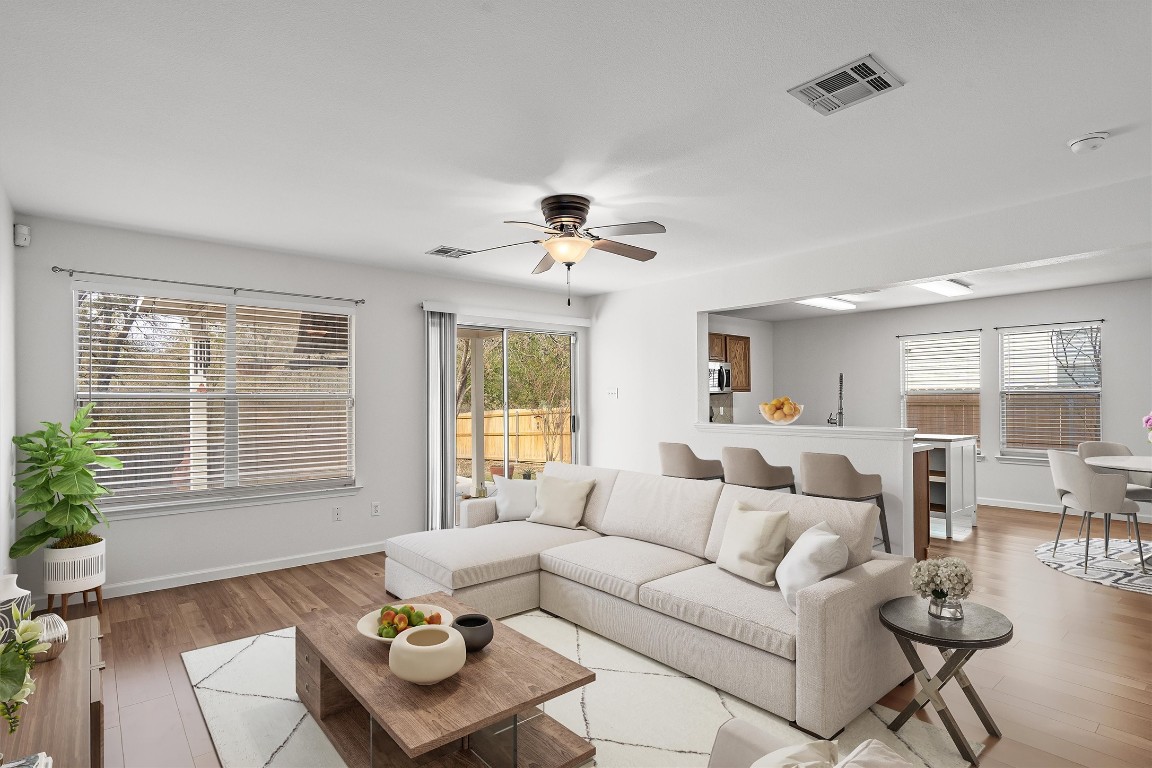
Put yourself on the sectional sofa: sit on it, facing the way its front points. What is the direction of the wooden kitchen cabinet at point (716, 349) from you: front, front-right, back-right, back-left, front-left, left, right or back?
back-right

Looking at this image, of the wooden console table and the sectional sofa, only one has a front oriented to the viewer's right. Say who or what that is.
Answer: the wooden console table

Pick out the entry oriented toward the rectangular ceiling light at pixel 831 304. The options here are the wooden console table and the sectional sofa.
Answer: the wooden console table

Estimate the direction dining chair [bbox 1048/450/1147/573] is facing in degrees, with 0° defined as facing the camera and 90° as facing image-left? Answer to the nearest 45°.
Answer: approximately 225°

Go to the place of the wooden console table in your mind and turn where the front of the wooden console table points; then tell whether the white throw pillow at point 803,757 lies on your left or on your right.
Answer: on your right

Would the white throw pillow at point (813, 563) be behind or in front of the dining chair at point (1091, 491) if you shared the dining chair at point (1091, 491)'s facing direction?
behind

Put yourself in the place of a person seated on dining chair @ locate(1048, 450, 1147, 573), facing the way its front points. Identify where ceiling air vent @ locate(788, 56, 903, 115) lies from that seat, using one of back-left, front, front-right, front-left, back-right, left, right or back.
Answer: back-right

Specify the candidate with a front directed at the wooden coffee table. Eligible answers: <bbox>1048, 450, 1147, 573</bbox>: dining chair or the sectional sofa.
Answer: the sectional sofa

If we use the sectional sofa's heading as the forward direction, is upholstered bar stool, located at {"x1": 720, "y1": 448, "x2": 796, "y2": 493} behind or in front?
behind

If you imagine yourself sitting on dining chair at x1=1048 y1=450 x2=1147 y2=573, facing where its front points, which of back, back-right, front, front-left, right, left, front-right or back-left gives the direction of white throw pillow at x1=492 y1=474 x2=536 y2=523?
back

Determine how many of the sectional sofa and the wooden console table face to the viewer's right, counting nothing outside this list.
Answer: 1

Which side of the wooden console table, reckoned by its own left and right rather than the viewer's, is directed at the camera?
right

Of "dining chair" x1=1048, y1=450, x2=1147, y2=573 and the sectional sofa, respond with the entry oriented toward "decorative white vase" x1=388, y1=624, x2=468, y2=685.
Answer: the sectional sofa
